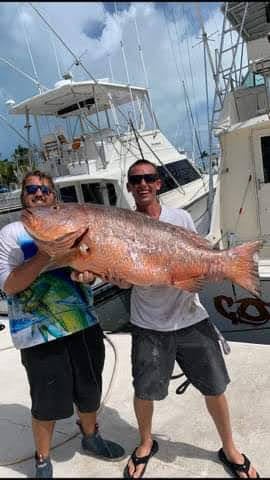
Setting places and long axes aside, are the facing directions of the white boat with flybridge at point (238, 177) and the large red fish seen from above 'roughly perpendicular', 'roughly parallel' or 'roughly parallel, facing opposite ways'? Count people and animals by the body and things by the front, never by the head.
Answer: roughly perpendicular

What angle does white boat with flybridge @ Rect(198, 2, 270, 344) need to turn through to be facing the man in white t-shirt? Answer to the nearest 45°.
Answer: approximately 180°

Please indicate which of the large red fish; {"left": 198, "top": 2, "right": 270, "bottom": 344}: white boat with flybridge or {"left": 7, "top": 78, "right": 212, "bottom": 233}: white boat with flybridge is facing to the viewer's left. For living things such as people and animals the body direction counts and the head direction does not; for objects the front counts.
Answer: the large red fish

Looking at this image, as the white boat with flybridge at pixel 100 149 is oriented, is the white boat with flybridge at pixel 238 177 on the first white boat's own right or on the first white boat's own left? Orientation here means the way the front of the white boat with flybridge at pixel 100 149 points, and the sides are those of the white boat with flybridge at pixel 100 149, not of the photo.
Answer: on the first white boat's own right

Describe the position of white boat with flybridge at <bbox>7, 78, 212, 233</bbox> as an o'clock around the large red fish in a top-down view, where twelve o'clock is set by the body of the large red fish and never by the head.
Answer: The white boat with flybridge is roughly at 3 o'clock from the large red fish.

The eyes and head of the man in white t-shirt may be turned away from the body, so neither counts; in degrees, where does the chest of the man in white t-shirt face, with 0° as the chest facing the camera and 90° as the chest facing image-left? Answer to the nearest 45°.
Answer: approximately 0°

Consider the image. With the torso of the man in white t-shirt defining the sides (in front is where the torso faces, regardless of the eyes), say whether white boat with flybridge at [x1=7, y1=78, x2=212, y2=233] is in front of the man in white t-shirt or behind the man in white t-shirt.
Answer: behind

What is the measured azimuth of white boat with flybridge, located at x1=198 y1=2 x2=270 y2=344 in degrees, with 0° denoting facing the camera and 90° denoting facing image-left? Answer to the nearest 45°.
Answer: approximately 180°

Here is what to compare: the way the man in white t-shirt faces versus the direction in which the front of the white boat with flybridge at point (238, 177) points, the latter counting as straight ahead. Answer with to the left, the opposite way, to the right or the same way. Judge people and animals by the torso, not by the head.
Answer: the opposite way

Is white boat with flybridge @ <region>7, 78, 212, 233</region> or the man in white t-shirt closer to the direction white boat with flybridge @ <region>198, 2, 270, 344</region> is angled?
the white boat with flybridge @ <region>7, 78, 212, 233</region>

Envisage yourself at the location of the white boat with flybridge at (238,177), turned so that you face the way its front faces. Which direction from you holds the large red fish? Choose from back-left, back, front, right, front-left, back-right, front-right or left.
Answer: back
